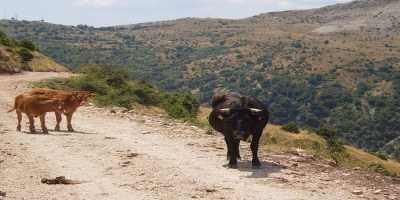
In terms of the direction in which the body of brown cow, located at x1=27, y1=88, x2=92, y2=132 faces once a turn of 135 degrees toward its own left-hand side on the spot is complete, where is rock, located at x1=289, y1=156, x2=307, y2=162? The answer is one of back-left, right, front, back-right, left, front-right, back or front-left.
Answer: back

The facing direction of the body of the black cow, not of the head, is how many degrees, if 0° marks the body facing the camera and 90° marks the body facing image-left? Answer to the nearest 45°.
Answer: approximately 0°

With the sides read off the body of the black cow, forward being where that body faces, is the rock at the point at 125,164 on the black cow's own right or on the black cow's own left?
on the black cow's own right

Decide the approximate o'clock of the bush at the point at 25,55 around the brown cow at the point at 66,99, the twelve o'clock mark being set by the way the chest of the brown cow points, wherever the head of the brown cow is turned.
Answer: The bush is roughly at 9 o'clock from the brown cow.

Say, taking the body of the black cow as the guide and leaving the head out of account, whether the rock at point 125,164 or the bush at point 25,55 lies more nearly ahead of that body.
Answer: the rock

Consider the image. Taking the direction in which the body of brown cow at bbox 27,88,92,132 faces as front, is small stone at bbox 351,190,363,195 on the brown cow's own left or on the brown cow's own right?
on the brown cow's own right

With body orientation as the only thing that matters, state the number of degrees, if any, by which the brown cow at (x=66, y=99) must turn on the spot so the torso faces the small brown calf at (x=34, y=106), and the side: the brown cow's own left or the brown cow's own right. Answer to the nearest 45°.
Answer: approximately 135° to the brown cow's own right

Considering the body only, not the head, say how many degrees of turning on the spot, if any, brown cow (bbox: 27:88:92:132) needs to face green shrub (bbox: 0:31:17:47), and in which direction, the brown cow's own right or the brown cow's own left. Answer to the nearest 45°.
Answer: approximately 90° to the brown cow's own left

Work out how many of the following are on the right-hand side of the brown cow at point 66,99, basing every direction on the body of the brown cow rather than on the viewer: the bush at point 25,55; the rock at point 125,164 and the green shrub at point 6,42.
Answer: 1

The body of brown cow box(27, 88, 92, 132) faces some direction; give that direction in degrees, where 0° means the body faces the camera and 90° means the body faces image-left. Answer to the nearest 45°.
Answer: approximately 270°

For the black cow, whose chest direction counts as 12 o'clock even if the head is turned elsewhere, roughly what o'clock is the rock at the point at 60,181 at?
The rock is roughly at 2 o'clock from the black cow.

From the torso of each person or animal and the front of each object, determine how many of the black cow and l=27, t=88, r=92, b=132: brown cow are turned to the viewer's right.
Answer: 1

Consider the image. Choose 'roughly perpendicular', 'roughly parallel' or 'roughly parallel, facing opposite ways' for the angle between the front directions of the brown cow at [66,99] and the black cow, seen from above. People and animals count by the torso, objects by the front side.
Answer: roughly perpendicular
